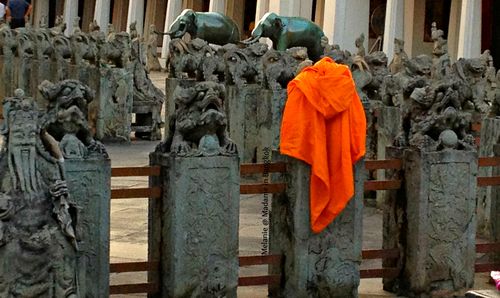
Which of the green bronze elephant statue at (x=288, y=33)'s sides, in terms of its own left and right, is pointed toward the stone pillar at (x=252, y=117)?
left

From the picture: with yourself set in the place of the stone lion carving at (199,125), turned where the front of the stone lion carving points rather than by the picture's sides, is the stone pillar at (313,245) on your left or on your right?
on your left

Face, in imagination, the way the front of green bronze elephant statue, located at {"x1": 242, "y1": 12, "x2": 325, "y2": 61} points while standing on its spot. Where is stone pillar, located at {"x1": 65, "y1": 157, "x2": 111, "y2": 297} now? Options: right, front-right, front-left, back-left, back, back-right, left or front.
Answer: left

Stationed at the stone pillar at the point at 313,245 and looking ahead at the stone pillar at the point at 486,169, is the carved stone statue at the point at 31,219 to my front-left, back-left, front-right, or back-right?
back-left

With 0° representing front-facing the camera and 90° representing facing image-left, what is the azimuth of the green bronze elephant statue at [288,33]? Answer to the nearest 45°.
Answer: approximately 90°

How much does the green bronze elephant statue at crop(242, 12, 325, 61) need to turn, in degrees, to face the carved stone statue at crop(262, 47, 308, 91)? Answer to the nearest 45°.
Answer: approximately 90° to its left

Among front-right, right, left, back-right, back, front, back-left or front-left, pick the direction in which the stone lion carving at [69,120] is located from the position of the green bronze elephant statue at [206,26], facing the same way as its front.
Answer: left

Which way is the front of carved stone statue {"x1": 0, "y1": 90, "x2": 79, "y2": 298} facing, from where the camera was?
facing the viewer

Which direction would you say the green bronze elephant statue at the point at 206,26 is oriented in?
to the viewer's left

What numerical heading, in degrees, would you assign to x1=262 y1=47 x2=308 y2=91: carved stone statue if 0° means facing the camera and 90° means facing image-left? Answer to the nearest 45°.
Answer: approximately 45°

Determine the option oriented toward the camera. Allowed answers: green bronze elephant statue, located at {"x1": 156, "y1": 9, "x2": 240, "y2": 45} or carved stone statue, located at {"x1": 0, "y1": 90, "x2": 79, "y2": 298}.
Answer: the carved stone statue

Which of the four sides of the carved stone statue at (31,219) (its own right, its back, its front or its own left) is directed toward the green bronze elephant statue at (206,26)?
back

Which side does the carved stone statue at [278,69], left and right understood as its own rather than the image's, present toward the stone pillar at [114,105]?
right
